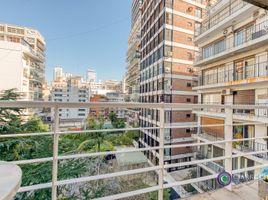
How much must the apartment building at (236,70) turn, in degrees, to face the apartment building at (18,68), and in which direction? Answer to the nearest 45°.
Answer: approximately 45° to its right

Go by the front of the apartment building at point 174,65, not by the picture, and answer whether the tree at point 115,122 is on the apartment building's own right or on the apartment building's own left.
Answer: on the apartment building's own right

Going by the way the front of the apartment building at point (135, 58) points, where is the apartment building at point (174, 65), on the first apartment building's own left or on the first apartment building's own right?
on the first apartment building's own left

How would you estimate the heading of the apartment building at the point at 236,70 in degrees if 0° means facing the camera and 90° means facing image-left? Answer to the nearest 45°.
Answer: approximately 45°
